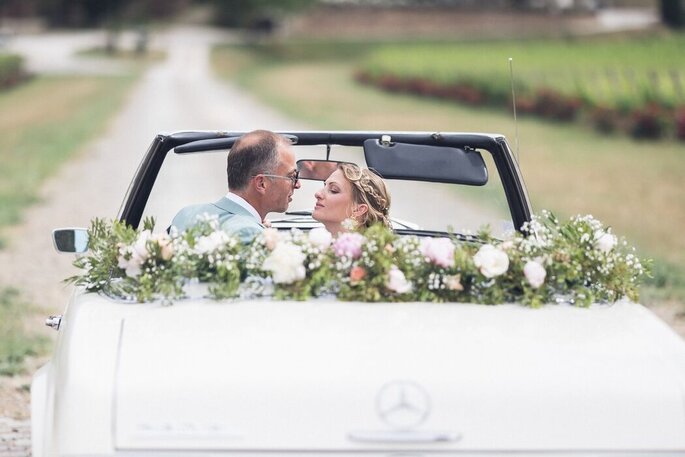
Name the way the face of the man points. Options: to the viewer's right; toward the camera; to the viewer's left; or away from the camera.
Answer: to the viewer's right

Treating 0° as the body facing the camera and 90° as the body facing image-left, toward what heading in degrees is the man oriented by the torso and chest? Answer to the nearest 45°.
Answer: approximately 225°

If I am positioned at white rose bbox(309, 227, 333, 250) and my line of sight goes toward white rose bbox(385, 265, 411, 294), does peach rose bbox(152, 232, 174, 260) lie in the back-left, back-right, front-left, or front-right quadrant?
back-right

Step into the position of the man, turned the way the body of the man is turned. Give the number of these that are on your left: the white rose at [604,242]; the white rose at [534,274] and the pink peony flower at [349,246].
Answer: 0

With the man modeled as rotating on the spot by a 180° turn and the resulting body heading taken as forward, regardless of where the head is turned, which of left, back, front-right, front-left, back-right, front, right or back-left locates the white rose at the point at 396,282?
left

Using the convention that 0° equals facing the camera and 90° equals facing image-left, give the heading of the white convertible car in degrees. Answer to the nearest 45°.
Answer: approximately 180°
